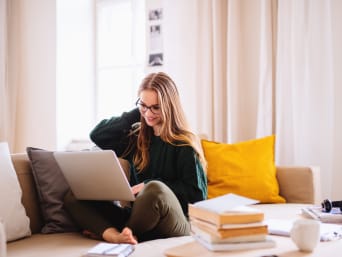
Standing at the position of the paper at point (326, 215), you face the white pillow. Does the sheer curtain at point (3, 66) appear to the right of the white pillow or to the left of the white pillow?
right

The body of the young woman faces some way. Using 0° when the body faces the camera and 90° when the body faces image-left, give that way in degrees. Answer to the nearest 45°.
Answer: approximately 45°

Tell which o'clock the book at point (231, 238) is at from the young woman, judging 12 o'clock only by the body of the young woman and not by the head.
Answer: The book is roughly at 10 o'clock from the young woman.

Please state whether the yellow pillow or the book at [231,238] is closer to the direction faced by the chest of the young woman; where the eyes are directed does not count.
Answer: the book

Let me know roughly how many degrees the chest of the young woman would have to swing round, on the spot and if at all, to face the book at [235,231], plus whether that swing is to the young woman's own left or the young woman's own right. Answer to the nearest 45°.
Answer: approximately 45° to the young woman's own left

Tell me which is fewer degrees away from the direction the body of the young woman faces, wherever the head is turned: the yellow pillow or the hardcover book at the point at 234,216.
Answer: the hardcover book

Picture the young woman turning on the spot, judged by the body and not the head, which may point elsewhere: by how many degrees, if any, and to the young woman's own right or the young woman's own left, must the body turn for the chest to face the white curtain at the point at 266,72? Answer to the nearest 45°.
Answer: approximately 180°

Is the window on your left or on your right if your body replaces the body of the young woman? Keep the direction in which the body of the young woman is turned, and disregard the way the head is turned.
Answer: on your right

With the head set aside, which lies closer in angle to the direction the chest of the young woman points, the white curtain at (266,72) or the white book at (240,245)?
the white book

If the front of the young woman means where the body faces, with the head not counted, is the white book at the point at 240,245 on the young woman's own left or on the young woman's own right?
on the young woman's own left

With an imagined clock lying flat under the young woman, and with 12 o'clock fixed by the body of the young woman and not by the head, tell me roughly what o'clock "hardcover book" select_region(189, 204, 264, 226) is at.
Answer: The hardcover book is roughly at 10 o'clock from the young woman.

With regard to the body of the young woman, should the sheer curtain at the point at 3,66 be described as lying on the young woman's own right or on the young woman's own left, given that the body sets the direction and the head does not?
on the young woman's own right

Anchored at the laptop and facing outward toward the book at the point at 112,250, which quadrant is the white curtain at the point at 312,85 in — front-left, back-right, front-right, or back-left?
back-left
